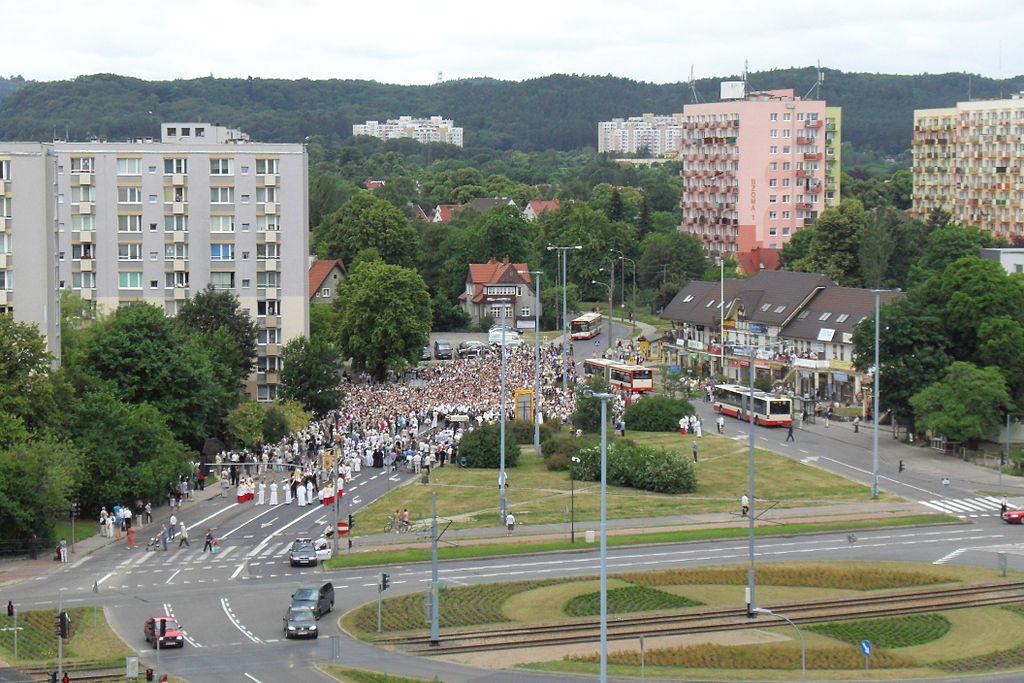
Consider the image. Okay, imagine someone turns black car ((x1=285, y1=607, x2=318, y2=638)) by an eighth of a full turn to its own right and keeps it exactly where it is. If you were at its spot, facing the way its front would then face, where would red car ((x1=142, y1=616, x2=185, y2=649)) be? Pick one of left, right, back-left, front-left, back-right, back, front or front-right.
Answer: front-right

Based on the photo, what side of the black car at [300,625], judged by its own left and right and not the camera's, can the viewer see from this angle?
front
